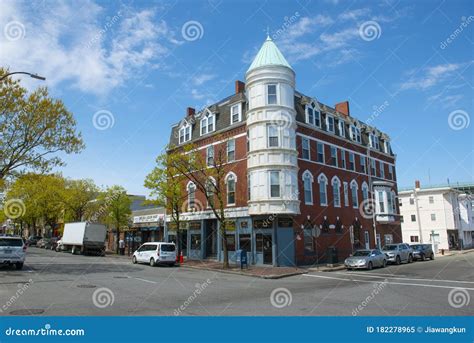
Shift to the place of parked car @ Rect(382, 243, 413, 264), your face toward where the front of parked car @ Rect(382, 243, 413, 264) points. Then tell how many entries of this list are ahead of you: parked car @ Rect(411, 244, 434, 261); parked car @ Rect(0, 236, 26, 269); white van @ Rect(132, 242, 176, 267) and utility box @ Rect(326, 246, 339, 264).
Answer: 3

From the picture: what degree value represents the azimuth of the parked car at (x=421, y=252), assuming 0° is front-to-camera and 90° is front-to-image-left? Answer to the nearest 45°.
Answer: approximately 45°

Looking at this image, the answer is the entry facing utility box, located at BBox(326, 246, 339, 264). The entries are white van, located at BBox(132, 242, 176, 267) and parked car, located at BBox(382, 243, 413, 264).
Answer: the parked car

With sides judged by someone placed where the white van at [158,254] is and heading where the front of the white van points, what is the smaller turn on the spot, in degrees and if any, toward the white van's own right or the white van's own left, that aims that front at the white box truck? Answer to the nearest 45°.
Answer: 0° — it already faces it
